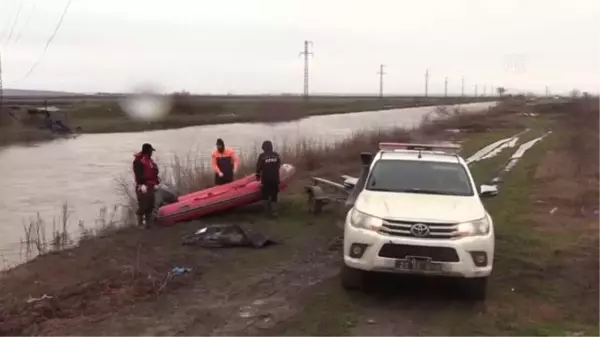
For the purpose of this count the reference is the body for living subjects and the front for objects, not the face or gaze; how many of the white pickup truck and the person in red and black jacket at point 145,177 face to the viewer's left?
0

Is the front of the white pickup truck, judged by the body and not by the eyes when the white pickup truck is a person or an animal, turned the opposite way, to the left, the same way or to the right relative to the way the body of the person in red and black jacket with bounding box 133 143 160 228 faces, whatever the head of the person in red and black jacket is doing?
to the right

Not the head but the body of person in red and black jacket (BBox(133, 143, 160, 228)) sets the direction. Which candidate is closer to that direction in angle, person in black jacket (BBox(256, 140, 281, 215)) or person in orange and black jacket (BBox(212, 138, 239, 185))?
the person in black jacket

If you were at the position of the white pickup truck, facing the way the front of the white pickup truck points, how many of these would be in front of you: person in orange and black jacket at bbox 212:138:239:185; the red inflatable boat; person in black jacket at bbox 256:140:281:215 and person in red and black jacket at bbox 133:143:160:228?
0

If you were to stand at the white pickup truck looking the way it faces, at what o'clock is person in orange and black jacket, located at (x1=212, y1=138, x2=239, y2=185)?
The person in orange and black jacket is roughly at 5 o'clock from the white pickup truck.

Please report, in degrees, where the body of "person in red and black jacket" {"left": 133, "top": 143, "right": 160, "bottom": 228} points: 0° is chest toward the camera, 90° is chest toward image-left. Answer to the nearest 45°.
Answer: approximately 315°

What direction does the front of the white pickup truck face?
toward the camera

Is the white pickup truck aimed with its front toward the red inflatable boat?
no

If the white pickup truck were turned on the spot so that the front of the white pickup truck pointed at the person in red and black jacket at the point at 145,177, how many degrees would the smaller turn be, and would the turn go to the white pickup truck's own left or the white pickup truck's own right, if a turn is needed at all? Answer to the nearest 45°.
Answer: approximately 135° to the white pickup truck's own right

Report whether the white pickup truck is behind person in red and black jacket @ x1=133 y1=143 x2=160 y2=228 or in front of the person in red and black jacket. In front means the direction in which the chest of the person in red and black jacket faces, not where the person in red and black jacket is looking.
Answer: in front
